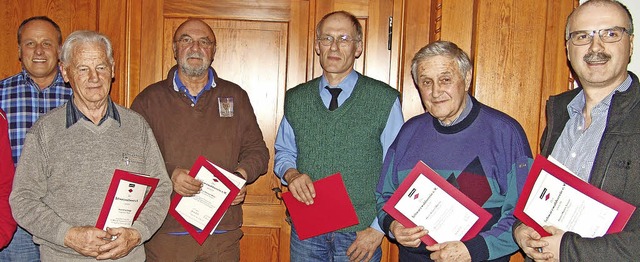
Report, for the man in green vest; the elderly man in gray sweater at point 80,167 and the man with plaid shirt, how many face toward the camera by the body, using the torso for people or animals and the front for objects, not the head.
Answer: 3

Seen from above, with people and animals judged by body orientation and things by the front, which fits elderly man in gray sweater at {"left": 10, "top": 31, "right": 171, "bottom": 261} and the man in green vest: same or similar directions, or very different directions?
same or similar directions

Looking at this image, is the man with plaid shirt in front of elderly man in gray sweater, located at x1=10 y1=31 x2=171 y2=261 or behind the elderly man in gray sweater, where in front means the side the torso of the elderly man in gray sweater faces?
behind

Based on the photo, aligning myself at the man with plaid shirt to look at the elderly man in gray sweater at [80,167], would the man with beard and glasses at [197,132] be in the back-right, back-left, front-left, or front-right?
front-left

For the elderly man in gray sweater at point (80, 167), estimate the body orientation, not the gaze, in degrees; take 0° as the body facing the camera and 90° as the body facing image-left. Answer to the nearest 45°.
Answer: approximately 0°

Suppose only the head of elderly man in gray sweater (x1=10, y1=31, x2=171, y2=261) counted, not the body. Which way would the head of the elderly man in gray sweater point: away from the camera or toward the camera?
toward the camera

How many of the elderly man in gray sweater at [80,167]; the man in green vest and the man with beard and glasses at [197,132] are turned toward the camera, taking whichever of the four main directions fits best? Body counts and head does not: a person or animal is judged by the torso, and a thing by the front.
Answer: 3

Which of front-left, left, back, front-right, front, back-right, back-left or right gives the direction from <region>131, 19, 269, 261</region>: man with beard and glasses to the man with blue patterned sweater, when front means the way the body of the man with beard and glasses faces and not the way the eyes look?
front-left

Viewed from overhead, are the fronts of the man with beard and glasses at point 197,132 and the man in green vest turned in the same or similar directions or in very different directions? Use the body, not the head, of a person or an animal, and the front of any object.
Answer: same or similar directions

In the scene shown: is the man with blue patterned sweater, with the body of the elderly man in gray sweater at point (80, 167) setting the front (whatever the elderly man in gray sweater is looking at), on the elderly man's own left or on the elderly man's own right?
on the elderly man's own left

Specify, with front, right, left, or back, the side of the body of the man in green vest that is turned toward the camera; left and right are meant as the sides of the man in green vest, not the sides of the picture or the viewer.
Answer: front

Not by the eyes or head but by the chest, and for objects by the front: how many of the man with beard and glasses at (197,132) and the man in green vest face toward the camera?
2

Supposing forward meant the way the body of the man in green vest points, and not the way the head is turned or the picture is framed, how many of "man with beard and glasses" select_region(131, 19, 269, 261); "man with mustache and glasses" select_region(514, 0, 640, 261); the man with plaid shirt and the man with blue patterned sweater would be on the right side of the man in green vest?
2

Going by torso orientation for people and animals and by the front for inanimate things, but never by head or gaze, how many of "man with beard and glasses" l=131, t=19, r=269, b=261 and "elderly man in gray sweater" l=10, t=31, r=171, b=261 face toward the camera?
2
